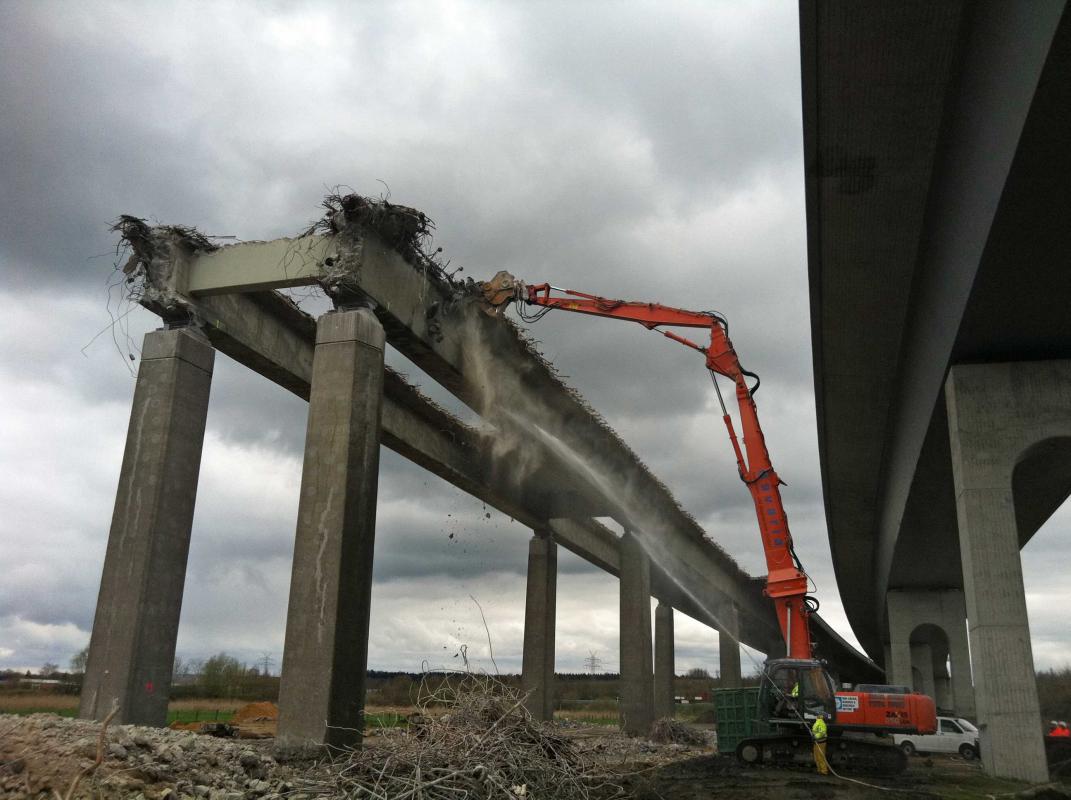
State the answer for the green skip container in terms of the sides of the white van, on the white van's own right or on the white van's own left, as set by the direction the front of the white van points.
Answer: on the white van's own right

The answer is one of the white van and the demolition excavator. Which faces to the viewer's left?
the demolition excavator

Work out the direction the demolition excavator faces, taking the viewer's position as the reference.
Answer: facing to the left of the viewer

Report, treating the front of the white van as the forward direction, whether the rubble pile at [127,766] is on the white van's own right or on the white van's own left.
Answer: on the white van's own right

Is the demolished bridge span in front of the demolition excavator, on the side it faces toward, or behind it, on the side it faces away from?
in front

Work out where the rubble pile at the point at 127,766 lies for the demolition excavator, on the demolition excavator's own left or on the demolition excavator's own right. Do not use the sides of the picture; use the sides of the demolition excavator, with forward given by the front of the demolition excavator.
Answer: on the demolition excavator's own left

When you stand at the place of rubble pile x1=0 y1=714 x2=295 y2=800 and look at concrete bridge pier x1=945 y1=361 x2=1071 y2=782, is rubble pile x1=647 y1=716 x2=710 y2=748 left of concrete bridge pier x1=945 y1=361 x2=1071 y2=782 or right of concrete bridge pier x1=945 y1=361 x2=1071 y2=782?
left

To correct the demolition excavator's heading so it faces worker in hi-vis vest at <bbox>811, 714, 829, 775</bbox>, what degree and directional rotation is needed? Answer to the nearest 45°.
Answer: approximately 90° to its left

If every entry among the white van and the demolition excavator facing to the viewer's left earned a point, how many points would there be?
1

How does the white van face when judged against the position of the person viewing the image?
facing the viewer and to the right of the viewer

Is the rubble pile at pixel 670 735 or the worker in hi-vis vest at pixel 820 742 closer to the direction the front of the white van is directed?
the worker in hi-vis vest
